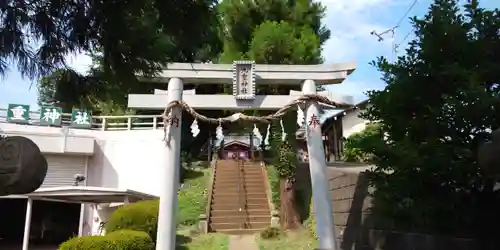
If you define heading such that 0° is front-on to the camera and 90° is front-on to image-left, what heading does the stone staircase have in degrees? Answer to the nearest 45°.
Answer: approximately 0°

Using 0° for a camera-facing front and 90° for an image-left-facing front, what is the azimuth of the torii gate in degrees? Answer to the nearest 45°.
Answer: approximately 0°

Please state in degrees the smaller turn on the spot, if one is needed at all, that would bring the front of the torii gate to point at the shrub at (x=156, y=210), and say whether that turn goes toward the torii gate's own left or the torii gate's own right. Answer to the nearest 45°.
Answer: approximately 135° to the torii gate's own right

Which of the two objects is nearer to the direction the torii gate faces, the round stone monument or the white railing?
the round stone monument

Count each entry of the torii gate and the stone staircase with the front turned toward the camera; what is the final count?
2

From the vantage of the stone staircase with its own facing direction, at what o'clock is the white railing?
The white railing is roughly at 3 o'clock from the stone staircase.

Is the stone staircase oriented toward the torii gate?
yes

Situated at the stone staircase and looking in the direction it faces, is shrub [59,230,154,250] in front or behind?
in front
